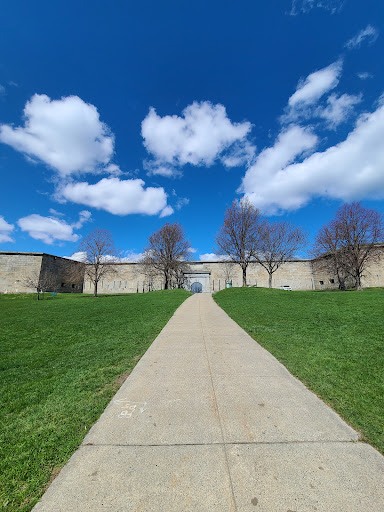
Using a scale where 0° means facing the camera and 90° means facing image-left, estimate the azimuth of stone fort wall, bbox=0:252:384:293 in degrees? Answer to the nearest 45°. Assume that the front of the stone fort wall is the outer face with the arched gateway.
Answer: approximately 0°
